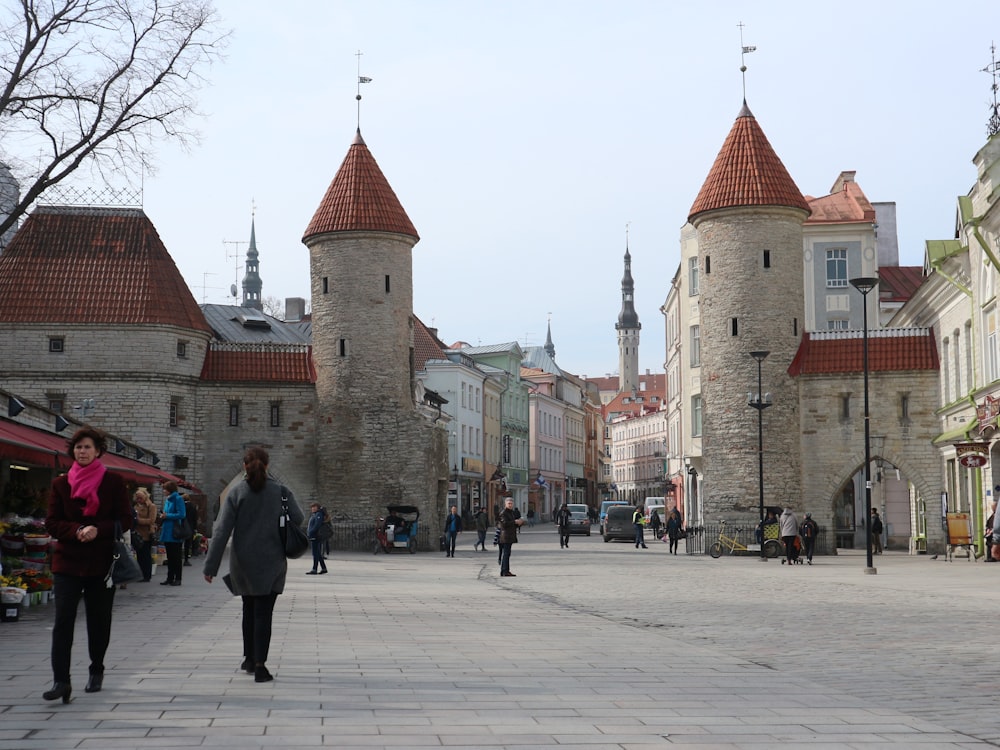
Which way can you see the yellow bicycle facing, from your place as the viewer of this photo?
facing to the left of the viewer

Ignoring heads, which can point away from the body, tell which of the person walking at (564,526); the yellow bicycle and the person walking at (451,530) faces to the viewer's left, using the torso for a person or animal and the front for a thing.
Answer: the yellow bicycle

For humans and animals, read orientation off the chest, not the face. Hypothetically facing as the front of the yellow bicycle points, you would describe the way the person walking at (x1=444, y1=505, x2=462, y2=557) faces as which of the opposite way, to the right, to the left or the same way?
to the left

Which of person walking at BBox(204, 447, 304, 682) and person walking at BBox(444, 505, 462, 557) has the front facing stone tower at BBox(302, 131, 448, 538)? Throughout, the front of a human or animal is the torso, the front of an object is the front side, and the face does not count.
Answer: person walking at BBox(204, 447, 304, 682)

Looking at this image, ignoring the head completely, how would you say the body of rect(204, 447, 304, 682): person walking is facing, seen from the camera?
away from the camera

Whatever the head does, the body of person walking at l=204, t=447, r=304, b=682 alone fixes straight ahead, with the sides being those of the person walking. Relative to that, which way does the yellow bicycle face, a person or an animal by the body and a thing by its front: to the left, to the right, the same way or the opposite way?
to the left

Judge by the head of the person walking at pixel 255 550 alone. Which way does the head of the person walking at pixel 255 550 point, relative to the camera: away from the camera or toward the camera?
away from the camera

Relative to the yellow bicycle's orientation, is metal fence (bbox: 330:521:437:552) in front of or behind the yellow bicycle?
in front

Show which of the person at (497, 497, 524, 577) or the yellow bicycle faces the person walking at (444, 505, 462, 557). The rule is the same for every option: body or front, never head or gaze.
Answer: the yellow bicycle

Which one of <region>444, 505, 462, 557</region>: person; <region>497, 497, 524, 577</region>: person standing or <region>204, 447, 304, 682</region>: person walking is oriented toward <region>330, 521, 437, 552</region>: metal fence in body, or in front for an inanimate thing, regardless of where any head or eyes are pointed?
<region>204, 447, 304, 682</region>: person walking
